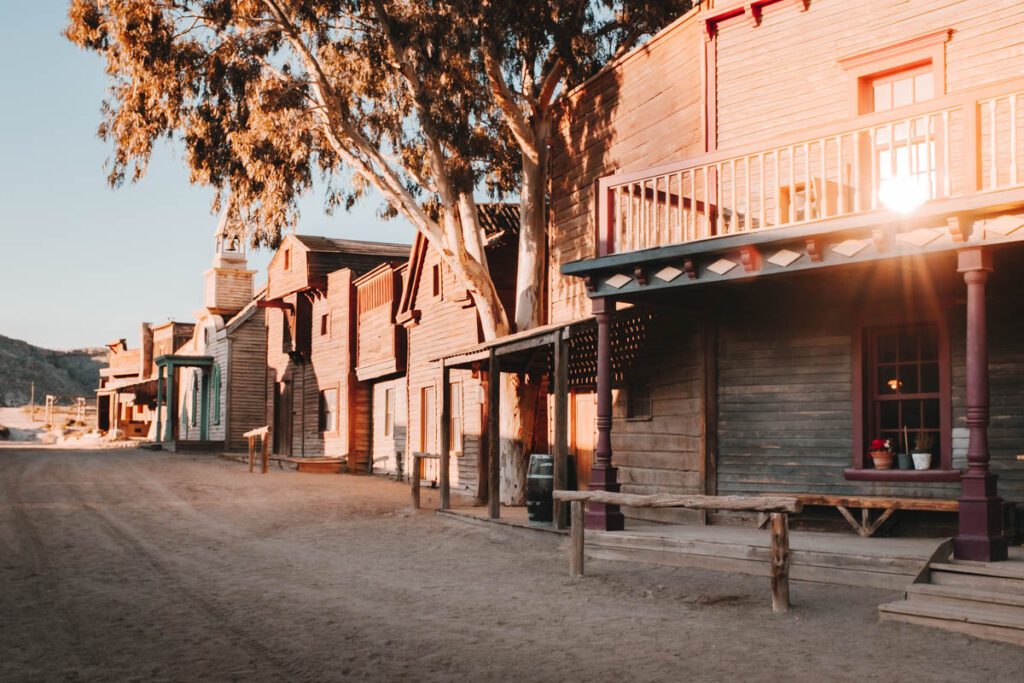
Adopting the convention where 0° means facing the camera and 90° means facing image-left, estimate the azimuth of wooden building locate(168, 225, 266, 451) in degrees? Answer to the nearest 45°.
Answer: approximately 45°

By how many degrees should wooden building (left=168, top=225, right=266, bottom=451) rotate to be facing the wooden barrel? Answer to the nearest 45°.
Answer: approximately 45° to its left

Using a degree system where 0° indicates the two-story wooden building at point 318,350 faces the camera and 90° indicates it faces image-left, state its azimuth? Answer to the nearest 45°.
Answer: approximately 45°

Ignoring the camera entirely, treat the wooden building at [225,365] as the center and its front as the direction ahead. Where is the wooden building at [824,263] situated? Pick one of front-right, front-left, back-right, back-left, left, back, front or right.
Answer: front-left

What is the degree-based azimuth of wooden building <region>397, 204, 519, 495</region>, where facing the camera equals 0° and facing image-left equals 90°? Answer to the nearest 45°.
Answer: approximately 45°

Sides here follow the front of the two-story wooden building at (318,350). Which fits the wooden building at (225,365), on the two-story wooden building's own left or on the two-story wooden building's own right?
on the two-story wooden building's own right

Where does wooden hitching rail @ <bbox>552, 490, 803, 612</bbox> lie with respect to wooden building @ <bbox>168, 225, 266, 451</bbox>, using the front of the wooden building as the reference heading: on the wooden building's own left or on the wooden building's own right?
on the wooden building's own left

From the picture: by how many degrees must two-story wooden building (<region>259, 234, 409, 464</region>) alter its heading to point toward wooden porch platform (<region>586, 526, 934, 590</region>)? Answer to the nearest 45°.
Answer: approximately 45° to its left

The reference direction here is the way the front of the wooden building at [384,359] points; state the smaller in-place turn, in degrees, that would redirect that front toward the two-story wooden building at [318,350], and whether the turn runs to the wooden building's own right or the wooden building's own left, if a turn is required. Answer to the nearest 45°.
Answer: approximately 135° to the wooden building's own right
